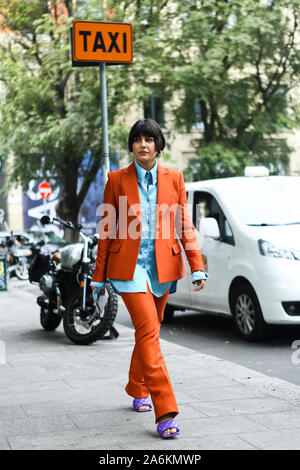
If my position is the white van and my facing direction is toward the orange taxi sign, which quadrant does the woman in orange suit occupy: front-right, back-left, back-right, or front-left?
front-left

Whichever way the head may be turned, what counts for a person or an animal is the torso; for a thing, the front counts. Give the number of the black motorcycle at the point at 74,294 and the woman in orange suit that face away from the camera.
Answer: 0

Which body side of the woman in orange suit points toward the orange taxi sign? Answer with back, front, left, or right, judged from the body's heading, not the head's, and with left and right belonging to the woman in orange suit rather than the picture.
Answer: back

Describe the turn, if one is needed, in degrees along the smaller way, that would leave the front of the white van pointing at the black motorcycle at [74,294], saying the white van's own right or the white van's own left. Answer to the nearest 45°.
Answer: approximately 135° to the white van's own right

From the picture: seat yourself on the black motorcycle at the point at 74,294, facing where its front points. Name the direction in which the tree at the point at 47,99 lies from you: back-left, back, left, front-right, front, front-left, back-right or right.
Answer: back-left

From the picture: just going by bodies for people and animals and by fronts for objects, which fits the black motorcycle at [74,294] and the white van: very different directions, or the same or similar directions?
same or similar directions

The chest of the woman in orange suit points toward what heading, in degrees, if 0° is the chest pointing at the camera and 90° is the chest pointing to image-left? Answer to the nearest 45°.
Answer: approximately 0°

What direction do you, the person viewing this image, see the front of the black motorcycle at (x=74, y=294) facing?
facing the viewer and to the right of the viewer

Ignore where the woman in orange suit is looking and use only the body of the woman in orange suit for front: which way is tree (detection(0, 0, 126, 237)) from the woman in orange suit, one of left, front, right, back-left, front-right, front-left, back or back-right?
back

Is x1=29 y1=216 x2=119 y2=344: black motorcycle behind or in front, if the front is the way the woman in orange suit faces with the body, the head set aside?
behind

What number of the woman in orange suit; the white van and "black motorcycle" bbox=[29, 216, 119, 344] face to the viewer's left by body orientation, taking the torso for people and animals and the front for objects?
0

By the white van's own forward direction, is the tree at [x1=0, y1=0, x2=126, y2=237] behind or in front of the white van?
behind
